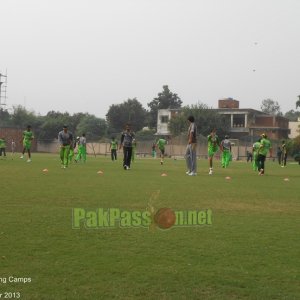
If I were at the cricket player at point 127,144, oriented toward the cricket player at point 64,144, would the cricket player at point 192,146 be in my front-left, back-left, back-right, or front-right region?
back-left

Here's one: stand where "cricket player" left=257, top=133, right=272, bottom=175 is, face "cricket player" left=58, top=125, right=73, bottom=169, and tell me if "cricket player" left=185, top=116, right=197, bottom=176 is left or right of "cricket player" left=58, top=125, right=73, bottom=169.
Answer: left

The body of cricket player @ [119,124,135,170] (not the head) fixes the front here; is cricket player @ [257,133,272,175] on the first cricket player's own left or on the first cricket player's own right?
on the first cricket player's own left

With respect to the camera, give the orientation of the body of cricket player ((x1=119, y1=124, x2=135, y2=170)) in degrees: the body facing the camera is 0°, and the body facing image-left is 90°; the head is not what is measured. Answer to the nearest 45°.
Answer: approximately 0°

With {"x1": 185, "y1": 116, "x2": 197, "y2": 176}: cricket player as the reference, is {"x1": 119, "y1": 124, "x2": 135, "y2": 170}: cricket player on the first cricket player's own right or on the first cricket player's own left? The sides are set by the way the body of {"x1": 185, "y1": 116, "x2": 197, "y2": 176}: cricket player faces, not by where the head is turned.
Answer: on the first cricket player's own right

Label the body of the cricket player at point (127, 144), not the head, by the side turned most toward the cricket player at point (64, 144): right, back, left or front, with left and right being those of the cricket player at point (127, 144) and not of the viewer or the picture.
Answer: right

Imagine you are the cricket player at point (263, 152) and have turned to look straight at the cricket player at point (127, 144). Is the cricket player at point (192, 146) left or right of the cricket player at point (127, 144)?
left

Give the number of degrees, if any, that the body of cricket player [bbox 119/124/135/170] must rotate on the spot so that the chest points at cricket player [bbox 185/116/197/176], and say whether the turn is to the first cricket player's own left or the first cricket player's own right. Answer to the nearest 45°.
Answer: approximately 45° to the first cricket player's own left
